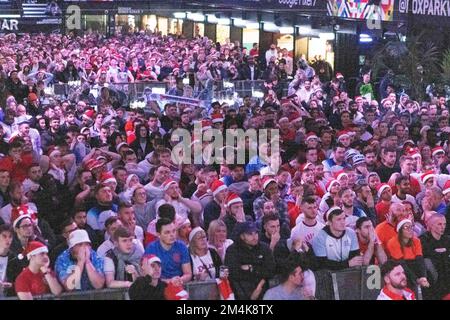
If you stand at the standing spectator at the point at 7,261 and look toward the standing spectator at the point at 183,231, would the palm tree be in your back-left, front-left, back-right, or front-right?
front-left

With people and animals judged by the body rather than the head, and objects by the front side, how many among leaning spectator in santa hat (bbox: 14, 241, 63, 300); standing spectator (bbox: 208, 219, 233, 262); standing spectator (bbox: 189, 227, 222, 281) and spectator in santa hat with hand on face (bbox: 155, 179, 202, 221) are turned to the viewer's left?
0

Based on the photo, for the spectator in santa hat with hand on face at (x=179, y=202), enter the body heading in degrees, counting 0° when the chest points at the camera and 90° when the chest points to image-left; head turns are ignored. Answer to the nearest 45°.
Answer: approximately 315°

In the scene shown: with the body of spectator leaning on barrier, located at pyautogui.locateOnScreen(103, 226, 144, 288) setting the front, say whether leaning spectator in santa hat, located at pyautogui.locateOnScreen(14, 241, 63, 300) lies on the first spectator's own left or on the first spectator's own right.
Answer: on the first spectator's own right

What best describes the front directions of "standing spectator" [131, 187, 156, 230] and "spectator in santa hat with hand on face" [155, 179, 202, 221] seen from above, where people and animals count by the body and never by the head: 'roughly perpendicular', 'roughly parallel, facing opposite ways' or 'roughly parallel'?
roughly parallel

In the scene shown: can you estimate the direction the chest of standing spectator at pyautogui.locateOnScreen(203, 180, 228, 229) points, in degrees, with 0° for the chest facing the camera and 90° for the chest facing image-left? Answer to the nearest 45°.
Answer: approximately 315°

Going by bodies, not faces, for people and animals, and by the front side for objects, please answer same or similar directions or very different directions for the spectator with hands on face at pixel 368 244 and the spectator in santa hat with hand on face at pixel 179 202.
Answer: same or similar directions

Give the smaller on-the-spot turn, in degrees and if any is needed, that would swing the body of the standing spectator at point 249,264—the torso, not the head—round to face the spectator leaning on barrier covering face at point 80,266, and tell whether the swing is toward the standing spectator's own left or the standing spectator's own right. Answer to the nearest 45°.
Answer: approximately 135° to the standing spectator's own right

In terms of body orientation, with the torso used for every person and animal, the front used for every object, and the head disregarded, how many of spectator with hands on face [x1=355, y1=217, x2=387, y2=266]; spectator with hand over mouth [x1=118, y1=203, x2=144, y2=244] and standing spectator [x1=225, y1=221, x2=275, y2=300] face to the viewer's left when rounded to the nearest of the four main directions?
0

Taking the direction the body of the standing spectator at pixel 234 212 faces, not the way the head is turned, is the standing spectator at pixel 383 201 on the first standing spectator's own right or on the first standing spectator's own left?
on the first standing spectator's own left

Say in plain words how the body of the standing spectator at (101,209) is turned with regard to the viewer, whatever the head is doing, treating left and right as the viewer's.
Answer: facing the viewer and to the right of the viewer

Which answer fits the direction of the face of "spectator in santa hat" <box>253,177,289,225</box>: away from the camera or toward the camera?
toward the camera

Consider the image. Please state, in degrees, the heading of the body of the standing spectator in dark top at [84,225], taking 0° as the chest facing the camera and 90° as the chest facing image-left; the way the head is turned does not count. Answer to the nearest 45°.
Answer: approximately 315°

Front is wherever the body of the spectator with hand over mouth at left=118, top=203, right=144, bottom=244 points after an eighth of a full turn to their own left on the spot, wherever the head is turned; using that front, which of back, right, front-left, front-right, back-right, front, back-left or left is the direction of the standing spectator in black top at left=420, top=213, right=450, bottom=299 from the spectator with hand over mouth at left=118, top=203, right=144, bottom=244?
front

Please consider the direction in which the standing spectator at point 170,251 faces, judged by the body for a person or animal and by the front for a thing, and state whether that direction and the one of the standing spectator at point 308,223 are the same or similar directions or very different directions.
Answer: same or similar directions
